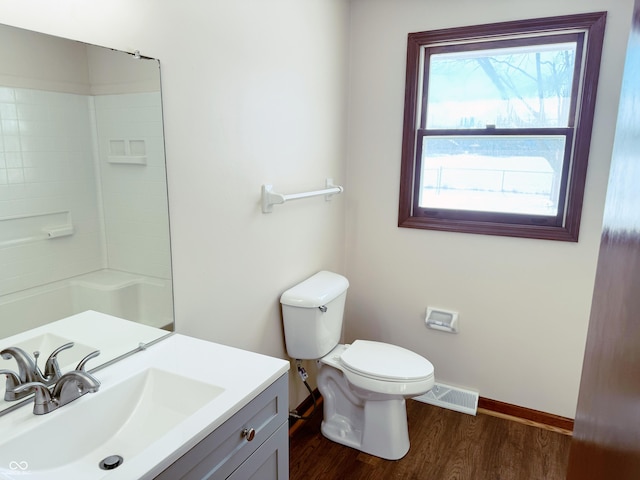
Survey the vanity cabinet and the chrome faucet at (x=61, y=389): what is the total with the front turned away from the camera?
0

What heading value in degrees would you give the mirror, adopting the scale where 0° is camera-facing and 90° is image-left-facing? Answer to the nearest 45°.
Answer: approximately 315°

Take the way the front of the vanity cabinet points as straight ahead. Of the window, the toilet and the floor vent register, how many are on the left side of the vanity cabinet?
3

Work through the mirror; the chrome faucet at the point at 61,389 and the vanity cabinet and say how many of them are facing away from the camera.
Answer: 0

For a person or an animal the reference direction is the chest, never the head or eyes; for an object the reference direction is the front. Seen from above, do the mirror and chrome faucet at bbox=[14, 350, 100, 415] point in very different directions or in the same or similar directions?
same or similar directions

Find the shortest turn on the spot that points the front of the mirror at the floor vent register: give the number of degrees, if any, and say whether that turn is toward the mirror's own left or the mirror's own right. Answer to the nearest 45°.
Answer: approximately 45° to the mirror's own left

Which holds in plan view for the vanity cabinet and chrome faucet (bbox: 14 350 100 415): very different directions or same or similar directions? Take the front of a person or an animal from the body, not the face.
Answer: same or similar directions

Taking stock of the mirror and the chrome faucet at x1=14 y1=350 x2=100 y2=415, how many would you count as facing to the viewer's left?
0

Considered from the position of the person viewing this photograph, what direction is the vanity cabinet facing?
facing the viewer and to the right of the viewer

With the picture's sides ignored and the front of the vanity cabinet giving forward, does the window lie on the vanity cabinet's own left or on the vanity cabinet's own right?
on the vanity cabinet's own left

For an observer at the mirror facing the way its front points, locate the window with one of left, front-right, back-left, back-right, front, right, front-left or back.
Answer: front-left
